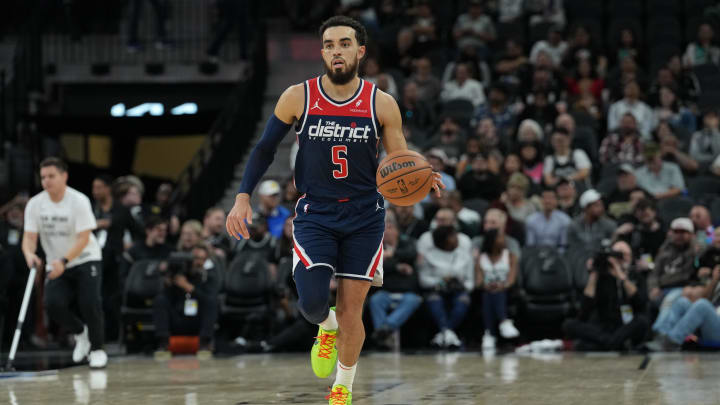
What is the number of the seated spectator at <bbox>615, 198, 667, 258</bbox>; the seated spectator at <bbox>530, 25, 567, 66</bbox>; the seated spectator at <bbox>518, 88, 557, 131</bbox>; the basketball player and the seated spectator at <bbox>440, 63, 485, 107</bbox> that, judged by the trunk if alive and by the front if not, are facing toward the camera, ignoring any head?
5

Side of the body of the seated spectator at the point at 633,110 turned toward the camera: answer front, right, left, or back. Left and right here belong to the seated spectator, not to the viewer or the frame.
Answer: front

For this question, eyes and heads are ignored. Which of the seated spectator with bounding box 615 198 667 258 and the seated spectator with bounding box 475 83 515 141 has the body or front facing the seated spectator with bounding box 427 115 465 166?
the seated spectator with bounding box 475 83 515 141

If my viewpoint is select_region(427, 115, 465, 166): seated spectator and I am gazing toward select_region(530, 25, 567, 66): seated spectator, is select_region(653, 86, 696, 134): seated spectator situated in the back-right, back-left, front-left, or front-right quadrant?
front-right

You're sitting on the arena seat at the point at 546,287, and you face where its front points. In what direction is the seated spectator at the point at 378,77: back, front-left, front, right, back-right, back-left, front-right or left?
back-right

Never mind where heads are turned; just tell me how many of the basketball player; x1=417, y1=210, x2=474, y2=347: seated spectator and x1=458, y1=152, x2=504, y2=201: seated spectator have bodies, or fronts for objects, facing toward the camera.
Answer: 3

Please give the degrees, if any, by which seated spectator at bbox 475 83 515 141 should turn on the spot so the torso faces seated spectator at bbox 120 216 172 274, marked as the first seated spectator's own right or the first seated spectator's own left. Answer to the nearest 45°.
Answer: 0° — they already face them

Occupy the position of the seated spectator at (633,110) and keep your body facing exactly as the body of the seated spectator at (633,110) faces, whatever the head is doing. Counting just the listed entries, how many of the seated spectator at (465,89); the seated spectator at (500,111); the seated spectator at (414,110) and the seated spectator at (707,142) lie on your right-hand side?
3

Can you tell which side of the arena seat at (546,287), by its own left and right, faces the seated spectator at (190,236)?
right

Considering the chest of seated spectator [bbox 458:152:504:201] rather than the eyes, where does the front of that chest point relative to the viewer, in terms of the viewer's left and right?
facing the viewer

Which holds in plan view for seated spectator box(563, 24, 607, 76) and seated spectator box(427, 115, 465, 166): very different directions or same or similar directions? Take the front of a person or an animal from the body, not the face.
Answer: same or similar directions

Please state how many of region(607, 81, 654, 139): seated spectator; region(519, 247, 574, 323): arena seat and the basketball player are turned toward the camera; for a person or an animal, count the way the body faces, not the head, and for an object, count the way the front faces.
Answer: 3

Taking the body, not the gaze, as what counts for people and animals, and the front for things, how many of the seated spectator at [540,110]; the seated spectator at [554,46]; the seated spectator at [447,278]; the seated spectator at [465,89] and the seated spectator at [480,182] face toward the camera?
5

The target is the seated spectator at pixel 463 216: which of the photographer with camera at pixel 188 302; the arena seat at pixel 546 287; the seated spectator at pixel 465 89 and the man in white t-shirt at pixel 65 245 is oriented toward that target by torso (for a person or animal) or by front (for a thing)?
the seated spectator at pixel 465 89

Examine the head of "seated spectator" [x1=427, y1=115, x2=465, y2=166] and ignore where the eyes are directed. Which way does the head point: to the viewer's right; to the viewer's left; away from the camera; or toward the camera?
toward the camera

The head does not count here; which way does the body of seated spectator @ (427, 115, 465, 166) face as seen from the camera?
toward the camera
